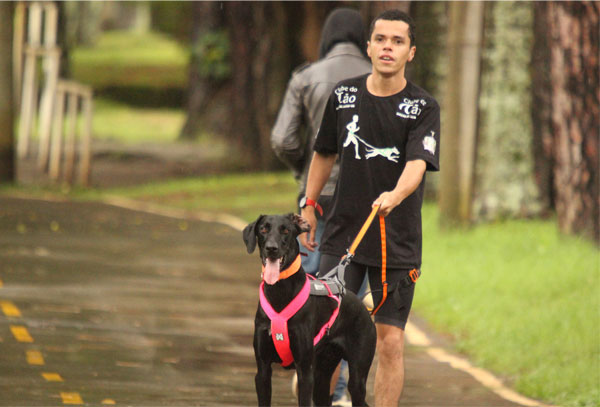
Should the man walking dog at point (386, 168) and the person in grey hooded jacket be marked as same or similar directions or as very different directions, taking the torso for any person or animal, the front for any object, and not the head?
very different directions

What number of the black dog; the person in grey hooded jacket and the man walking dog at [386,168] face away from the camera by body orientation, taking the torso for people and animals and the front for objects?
1

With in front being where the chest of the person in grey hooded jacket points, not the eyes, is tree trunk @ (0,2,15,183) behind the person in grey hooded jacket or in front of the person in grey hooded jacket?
in front

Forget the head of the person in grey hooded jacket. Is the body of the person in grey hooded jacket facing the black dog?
no

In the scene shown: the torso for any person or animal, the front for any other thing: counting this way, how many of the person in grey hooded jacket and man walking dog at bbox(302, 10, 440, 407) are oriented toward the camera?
1

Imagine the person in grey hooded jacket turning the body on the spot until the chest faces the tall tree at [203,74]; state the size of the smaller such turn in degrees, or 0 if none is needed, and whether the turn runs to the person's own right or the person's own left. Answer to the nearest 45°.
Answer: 0° — they already face it

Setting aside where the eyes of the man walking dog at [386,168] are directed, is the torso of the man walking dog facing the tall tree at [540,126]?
no

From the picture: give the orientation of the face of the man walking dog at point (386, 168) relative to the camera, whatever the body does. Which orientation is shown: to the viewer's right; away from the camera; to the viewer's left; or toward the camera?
toward the camera

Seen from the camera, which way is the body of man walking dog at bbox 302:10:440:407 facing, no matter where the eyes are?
toward the camera

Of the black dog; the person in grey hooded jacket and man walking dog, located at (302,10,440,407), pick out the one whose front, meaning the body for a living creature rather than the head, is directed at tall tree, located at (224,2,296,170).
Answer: the person in grey hooded jacket

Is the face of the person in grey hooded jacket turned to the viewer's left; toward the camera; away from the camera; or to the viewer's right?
away from the camera

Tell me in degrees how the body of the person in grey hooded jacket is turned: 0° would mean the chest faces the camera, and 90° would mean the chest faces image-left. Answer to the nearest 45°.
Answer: approximately 180°

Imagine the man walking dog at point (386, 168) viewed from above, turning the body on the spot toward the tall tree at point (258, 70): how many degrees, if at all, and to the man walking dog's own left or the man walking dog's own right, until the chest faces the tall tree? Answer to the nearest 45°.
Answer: approximately 180°

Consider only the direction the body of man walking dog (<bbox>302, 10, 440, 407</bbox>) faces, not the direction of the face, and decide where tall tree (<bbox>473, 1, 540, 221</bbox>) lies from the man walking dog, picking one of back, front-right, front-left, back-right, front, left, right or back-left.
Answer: back

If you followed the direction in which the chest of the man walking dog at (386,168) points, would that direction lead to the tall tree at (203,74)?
no

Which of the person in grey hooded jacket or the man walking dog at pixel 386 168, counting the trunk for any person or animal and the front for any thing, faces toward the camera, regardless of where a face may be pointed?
the man walking dog

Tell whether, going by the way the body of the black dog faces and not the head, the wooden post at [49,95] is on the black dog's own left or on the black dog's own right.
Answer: on the black dog's own right

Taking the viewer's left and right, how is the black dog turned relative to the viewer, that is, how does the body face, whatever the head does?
facing the viewer and to the left of the viewer
